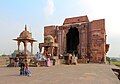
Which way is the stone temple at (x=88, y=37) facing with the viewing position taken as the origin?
facing the viewer and to the left of the viewer
